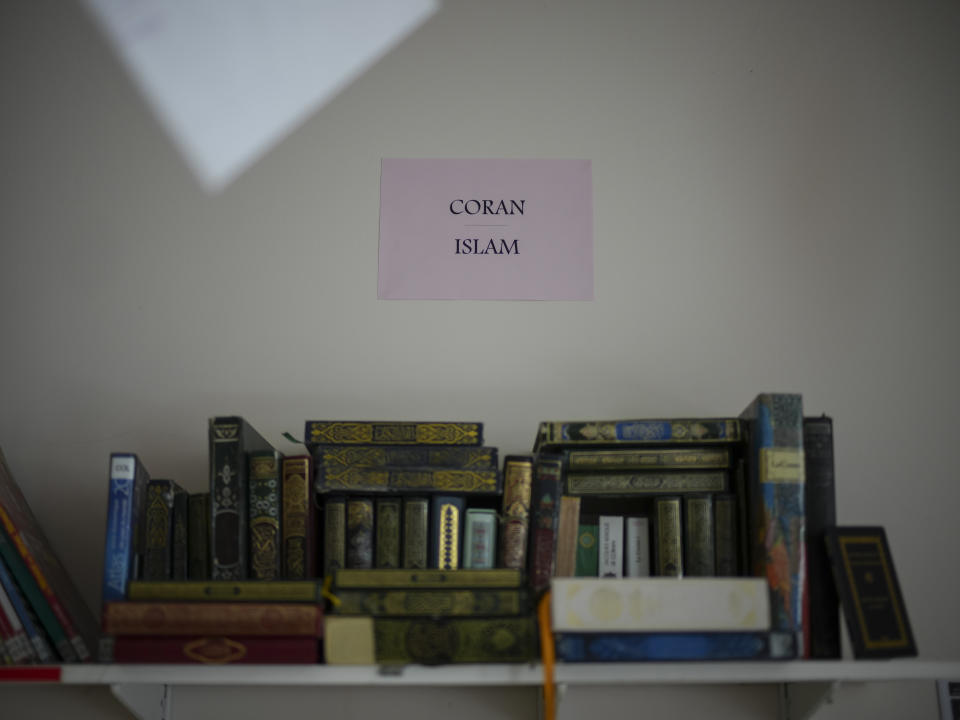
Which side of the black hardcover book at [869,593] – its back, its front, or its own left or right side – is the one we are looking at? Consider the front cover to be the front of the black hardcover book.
front

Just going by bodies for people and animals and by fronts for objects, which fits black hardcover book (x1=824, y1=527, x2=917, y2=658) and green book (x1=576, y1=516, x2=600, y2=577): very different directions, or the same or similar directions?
same or similar directions

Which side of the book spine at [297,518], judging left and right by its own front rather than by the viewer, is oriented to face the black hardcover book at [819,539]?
left

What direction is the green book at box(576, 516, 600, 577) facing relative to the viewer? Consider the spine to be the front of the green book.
toward the camera

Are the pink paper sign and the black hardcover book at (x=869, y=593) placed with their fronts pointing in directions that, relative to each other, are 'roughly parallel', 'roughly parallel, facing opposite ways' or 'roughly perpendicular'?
roughly parallel

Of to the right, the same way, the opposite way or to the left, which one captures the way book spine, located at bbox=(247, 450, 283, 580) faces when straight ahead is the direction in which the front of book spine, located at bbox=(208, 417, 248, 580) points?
the same way

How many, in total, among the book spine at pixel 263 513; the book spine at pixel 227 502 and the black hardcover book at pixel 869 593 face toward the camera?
3

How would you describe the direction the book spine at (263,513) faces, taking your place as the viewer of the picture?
facing the viewer

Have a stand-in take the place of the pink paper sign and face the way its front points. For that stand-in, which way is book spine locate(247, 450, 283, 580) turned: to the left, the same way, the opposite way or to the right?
the same way

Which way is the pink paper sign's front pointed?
toward the camera
